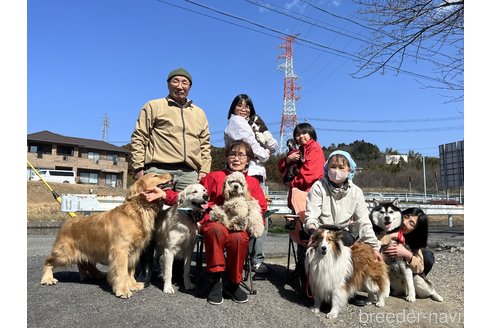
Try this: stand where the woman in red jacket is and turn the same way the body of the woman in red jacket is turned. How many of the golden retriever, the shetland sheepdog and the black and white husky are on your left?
2

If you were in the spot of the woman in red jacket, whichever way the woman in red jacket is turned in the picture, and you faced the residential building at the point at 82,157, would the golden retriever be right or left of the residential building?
left

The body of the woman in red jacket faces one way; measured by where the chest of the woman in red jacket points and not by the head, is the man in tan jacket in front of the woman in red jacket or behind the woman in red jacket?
behind

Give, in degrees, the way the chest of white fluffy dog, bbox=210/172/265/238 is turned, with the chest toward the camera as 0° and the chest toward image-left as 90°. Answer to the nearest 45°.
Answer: approximately 0°

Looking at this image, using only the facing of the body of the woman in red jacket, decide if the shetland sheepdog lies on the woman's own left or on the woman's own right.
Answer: on the woman's own left

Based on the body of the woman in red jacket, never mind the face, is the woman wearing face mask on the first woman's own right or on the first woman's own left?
on the first woman's own left

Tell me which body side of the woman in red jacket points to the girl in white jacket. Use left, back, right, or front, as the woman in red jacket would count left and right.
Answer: back

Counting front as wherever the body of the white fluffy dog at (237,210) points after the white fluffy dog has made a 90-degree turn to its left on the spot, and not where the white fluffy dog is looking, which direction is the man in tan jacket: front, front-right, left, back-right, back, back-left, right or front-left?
back-left

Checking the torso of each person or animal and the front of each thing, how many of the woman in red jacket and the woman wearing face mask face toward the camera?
2

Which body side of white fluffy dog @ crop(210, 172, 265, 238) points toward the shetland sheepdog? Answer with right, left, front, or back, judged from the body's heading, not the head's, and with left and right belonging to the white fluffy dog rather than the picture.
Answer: left
